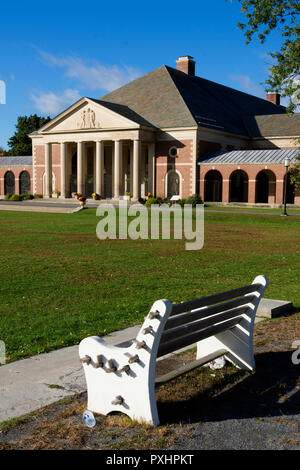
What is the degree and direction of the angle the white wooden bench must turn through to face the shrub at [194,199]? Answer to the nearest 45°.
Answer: approximately 45° to its right

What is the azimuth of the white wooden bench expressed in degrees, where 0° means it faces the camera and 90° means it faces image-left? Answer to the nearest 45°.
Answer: approximately 135°
